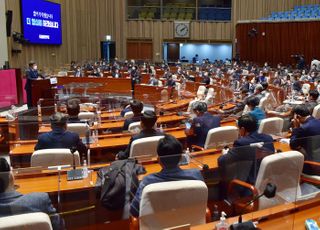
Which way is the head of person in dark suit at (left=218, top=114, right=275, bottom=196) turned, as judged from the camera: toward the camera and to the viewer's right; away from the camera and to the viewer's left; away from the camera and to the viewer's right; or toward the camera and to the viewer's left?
away from the camera and to the viewer's left

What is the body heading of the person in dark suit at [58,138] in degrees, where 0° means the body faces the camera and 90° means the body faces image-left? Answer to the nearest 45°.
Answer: approximately 180°

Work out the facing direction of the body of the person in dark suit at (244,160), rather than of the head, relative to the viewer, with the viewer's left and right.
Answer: facing away from the viewer and to the left of the viewer

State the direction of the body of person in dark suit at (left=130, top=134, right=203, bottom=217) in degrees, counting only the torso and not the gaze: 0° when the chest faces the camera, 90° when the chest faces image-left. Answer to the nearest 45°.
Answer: approximately 180°

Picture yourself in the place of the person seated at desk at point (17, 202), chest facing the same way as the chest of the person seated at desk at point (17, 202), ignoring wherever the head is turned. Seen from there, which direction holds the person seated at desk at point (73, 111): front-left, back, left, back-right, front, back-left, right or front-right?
front

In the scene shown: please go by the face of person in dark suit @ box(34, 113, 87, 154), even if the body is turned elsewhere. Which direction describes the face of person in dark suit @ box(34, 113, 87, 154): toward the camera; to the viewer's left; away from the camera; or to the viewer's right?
away from the camera

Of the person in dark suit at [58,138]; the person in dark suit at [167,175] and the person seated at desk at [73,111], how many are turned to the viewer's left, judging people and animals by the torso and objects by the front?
0

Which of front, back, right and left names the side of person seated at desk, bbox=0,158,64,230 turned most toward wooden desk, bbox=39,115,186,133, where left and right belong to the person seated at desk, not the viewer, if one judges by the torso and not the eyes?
front

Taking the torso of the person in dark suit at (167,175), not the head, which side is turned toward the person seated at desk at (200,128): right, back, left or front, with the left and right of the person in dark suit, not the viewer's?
front

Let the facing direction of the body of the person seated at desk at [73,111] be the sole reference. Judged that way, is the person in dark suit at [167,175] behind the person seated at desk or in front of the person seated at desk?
behind

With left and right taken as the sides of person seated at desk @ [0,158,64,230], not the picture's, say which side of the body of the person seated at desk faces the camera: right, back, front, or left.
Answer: back

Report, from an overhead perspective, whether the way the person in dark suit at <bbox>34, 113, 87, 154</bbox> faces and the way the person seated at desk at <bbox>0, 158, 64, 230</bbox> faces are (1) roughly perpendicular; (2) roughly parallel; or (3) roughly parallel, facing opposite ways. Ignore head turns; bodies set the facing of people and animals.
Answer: roughly parallel

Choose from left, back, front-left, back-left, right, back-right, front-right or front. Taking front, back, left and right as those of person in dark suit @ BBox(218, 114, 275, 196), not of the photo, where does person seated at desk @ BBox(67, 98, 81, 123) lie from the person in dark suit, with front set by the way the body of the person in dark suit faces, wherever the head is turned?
front

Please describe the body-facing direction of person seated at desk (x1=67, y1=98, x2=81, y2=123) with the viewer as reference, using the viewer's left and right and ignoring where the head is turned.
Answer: facing away from the viewer

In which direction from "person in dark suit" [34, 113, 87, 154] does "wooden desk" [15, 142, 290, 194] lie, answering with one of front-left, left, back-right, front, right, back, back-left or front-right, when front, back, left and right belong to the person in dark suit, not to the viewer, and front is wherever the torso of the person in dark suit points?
back

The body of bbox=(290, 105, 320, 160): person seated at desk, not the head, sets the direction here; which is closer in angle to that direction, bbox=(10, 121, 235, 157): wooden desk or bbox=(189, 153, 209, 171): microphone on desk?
the wooden desk
